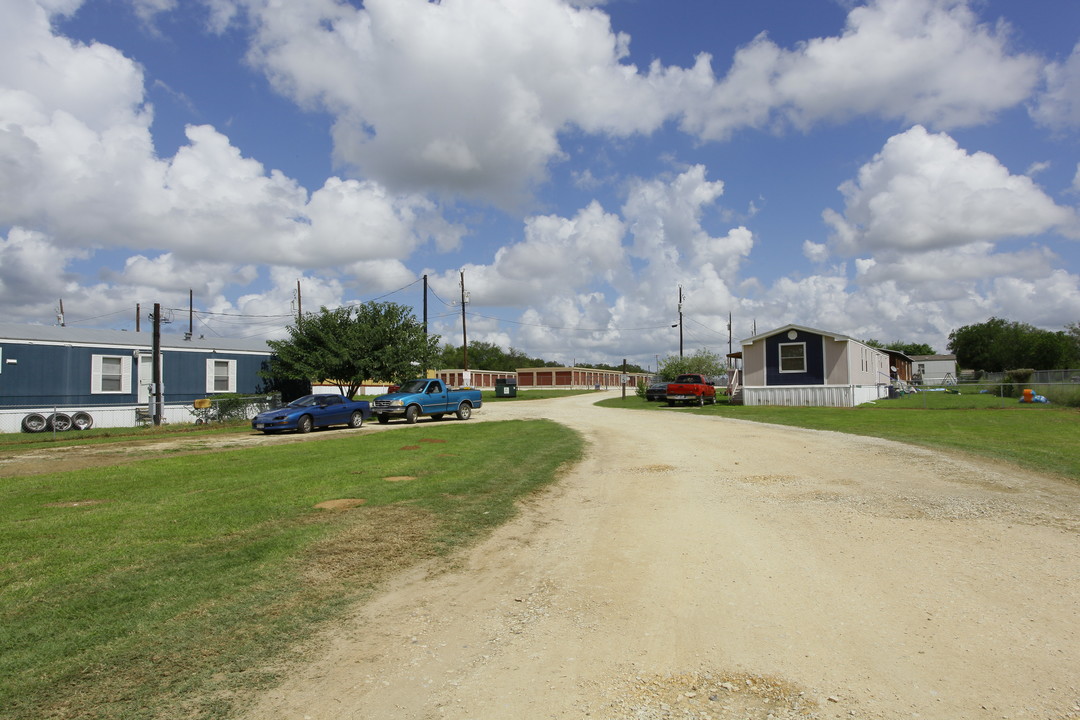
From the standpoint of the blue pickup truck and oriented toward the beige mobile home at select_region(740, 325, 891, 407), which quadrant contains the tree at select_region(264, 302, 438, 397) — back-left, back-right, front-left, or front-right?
front-left

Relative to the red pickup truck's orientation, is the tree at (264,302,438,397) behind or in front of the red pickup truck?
behind

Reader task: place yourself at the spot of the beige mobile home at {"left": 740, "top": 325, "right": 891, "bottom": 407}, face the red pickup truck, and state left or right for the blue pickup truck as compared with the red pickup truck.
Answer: left
